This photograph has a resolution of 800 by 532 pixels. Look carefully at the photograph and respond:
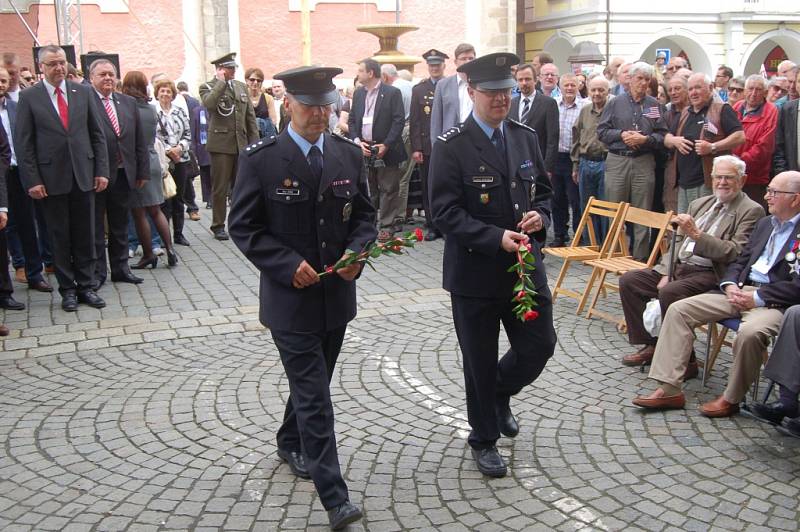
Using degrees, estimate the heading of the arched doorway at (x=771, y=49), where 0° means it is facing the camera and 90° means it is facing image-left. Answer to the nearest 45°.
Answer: approximately 0°

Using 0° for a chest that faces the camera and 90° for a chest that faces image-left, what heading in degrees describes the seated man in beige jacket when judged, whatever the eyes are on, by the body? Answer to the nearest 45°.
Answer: approximately 45°

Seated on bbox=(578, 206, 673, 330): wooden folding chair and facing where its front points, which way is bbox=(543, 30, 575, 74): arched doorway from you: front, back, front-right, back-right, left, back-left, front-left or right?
back-right

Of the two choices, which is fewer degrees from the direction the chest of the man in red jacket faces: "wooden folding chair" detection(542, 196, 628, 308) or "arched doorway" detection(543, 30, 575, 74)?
the wooden folding chair

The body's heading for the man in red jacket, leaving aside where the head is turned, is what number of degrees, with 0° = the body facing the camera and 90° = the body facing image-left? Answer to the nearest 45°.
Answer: approximately 45°

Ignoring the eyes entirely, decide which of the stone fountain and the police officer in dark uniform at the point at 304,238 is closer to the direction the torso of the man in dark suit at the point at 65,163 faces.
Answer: the police officer in dark uniform
